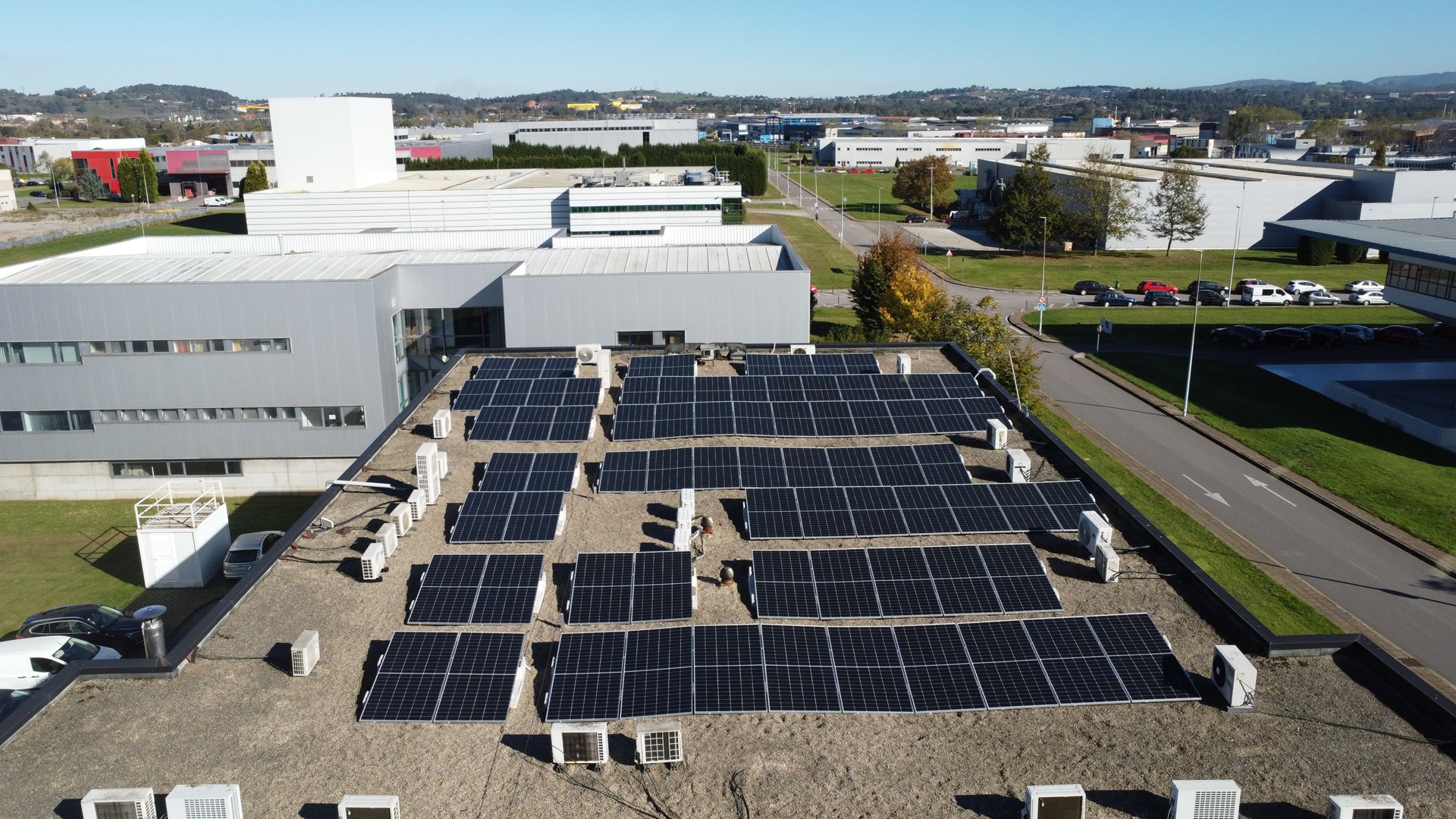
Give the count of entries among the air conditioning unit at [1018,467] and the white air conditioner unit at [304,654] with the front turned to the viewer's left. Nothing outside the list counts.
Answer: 1

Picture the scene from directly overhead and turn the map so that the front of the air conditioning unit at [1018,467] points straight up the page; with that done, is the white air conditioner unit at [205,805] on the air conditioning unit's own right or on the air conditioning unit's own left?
on the air conditioning unit's own left

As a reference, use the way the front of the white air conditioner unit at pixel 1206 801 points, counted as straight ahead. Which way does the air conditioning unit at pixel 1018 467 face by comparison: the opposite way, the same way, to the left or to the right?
to the right

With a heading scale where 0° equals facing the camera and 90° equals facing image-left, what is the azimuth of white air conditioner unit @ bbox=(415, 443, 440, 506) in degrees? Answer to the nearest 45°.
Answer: approximately 270°

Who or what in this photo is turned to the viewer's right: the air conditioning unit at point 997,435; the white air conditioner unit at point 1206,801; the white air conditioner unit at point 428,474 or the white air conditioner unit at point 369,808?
the white air conditioner unit at point 428,474

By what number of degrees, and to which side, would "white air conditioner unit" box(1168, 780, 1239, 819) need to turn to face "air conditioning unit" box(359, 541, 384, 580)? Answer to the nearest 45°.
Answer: approximately 90° to its right

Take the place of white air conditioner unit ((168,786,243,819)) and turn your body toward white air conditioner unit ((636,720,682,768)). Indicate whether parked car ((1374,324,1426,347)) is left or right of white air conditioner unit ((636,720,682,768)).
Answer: left

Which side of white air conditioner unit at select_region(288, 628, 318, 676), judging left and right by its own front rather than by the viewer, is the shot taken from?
right

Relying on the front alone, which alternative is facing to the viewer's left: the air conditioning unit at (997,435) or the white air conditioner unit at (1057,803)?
the air conditioning unit

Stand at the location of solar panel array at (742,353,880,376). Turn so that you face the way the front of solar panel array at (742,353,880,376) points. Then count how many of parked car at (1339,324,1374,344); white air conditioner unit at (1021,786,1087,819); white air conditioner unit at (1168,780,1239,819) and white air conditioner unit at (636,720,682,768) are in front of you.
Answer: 3

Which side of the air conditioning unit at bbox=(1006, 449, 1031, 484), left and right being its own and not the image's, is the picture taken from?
left

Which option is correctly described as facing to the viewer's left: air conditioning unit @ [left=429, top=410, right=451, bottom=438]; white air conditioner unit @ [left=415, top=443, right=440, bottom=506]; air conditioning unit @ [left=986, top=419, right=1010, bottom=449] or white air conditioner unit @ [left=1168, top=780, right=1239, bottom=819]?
air conditioning unit @ [left=986, top=419, right=1010, bottom=449]

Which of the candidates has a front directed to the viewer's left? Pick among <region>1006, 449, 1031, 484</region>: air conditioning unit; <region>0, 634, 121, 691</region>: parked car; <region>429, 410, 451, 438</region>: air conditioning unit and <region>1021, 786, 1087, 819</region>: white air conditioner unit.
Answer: <region>1006, 449, 1031, 484</region>: air conditioning unit

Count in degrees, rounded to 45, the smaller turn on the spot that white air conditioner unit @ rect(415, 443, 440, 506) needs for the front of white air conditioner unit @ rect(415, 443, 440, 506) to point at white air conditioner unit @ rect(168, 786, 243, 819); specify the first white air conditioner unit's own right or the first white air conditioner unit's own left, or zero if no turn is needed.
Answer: approximately 90° to the first white air conditioner unit's own right

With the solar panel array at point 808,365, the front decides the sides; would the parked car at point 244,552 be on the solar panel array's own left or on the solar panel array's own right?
on the solar panel array's own right

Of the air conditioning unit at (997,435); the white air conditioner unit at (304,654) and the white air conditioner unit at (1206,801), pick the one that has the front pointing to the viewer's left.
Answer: the air conditioning unit
